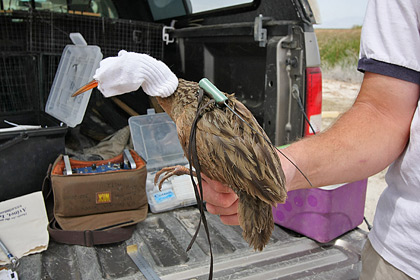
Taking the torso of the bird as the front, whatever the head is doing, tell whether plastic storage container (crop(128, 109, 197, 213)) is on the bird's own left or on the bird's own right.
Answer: on the bird's own right

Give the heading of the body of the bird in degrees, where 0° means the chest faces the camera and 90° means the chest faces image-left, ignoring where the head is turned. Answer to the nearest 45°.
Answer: approximately 90°

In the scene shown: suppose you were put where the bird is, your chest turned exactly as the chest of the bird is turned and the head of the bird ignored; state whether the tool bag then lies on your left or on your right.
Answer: on your right

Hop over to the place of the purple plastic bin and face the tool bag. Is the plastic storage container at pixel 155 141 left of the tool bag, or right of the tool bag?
right

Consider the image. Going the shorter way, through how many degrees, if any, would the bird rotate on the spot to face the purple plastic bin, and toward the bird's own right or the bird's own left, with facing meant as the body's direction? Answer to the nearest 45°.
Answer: approximately 135° to the bird's own right

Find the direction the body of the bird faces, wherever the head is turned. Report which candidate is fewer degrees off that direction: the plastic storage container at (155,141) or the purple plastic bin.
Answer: the plastic storage container
